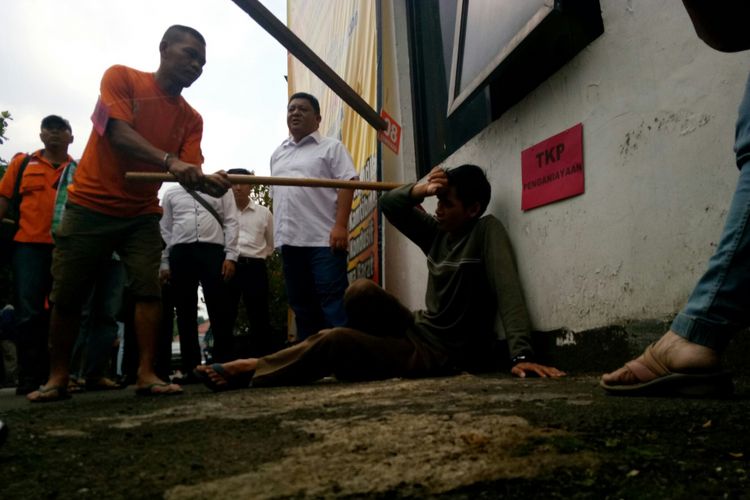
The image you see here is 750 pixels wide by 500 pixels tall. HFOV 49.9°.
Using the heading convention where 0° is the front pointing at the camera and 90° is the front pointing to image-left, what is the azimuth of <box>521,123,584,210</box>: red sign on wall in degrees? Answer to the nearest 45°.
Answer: approximately 45°

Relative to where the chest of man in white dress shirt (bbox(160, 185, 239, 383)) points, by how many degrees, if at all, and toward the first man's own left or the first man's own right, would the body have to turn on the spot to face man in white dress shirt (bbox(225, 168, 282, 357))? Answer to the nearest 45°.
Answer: approximately 135° to the first man's own left

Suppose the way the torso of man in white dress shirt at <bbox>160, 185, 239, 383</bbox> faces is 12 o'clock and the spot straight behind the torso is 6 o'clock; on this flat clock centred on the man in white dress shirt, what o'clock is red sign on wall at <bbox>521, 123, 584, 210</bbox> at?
The red sign on wall is roughly at 11 o'clock from the man in white dress shirt.

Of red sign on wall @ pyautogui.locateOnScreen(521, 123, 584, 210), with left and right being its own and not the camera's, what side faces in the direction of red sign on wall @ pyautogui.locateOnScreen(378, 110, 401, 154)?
right

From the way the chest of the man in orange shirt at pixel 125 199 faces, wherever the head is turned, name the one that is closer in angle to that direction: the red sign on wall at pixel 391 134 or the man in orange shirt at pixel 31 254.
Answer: the red sign on wall

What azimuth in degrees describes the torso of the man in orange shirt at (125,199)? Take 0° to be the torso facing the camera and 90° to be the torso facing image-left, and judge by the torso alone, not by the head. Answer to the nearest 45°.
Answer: approximately 315°

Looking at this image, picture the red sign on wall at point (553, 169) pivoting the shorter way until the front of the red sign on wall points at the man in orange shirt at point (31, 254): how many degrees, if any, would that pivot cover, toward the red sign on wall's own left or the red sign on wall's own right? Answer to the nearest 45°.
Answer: approximately 45° to the red sign on wall's own right

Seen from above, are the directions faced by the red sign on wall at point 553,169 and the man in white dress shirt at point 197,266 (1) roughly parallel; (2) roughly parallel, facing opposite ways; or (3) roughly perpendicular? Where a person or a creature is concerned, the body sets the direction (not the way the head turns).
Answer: roughly perpendicular

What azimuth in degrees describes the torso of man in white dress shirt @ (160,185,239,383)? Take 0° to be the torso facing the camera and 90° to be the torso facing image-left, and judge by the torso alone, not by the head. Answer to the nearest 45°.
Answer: approximately 0°

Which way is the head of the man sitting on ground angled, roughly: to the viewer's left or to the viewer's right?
to the viewer's left
